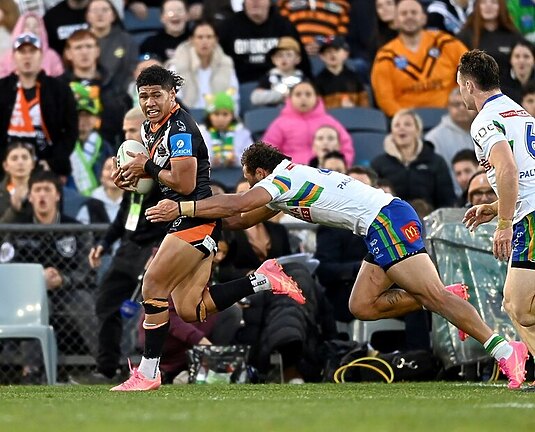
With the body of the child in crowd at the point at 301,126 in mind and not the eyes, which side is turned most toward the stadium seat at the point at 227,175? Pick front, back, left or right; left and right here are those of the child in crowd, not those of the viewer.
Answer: right

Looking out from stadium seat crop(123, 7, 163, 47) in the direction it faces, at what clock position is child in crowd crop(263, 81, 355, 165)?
The child in crowd is roughly at 11 o'clock from the stadium seat.

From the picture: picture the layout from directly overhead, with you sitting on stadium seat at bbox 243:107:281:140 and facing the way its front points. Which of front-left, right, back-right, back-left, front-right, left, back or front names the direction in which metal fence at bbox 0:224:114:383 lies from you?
front-right

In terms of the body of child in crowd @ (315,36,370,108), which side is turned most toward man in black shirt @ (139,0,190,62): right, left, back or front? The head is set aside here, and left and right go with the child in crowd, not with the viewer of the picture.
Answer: right

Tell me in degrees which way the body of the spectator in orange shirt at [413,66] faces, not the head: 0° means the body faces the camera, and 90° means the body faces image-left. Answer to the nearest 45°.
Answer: approximately 0°

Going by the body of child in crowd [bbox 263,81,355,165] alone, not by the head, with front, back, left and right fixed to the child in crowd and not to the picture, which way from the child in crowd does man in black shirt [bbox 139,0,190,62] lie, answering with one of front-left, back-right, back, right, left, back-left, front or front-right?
back-right

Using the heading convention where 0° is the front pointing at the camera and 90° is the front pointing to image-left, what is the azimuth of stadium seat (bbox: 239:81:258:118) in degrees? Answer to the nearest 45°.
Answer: approximately 0°

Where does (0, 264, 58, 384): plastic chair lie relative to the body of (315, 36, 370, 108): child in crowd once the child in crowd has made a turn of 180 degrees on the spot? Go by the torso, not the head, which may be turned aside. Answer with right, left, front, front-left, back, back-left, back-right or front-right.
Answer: back-left

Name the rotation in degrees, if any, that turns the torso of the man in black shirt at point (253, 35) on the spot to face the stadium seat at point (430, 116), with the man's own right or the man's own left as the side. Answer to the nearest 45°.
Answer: approximately 90° to the man's own left
